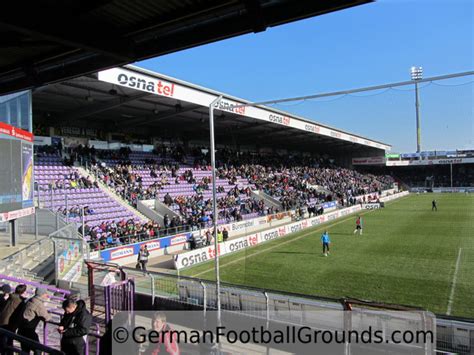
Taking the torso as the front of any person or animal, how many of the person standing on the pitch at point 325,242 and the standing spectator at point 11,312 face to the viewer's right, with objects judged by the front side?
1

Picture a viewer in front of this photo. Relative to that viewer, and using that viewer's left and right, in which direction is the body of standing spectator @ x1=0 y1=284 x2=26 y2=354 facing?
facing to the right of the viewer

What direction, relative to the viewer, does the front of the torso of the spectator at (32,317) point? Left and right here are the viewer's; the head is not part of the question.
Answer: facing to the right of the viewer

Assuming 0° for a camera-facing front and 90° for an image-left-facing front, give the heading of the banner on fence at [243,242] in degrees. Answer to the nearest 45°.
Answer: approximately 315°

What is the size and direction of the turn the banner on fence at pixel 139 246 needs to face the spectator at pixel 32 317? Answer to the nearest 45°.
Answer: approximately 45° to its right

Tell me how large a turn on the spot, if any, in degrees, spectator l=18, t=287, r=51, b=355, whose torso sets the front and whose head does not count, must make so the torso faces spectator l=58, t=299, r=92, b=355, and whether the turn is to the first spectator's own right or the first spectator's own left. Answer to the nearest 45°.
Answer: approximately 45° to the first spectator's own right

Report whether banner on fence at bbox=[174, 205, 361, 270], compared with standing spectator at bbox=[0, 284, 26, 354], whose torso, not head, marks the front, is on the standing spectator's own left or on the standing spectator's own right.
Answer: on the standing spectator's own left

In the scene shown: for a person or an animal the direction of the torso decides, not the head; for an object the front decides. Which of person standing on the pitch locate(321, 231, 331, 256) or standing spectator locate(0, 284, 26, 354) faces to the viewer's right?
standing spectator locate(0, 284, 26, 354)

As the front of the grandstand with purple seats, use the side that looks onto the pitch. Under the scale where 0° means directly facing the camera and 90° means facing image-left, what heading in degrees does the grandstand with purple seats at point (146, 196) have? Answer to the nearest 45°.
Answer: approximately 315°

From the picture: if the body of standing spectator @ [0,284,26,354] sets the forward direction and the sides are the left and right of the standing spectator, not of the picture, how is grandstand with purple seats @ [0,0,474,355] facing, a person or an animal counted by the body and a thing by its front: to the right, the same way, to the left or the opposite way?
to the right
